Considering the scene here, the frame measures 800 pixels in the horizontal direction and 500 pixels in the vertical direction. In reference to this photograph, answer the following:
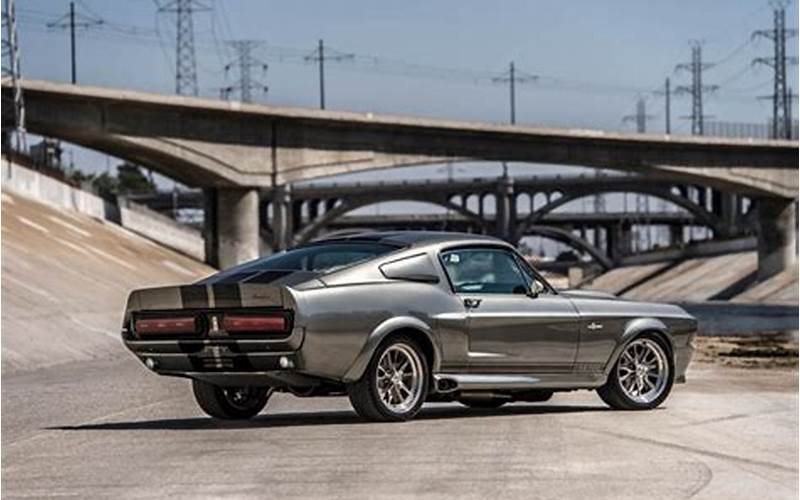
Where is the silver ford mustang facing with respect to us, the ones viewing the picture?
facing away from the viewer and to the right of the viewer
